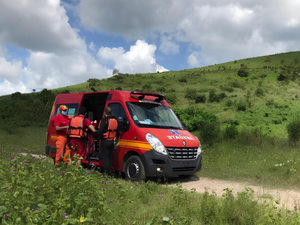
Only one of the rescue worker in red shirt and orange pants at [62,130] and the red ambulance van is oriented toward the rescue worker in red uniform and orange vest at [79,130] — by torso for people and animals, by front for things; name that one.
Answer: the rescue worker in red shirt and orange pants at [62,130]

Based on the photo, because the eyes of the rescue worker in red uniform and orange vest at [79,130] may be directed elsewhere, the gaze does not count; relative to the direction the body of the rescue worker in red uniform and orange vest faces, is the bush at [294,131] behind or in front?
in front

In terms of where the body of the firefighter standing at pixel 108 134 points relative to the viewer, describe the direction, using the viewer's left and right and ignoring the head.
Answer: facing away from the viewer and to the left of the viewer

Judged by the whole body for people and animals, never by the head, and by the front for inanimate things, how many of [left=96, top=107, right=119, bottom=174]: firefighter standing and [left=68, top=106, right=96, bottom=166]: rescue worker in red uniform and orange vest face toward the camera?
0

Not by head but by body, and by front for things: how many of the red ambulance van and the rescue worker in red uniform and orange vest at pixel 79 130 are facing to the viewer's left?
0

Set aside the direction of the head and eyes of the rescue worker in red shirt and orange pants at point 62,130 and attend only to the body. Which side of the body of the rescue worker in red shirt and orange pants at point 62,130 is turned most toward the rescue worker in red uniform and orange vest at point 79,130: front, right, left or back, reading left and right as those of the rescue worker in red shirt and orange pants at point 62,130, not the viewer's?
front

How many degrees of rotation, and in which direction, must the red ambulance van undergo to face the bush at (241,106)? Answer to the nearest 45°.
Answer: approximately 90° to its left

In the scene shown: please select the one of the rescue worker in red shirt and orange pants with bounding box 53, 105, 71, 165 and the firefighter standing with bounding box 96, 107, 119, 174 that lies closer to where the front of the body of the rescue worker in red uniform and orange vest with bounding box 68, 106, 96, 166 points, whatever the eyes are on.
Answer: the firefighter standing

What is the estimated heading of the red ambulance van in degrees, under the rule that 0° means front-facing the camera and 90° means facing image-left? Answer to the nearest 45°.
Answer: approximately 315°

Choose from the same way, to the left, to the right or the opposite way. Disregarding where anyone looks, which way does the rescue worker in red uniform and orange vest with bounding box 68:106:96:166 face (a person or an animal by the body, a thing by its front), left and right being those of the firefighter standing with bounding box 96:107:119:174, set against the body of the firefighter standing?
to the right

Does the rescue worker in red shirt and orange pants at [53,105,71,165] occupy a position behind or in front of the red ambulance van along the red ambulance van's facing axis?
behind

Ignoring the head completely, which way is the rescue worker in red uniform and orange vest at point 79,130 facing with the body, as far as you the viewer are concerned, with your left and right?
facing away from the viewer and to the right of the viewer
